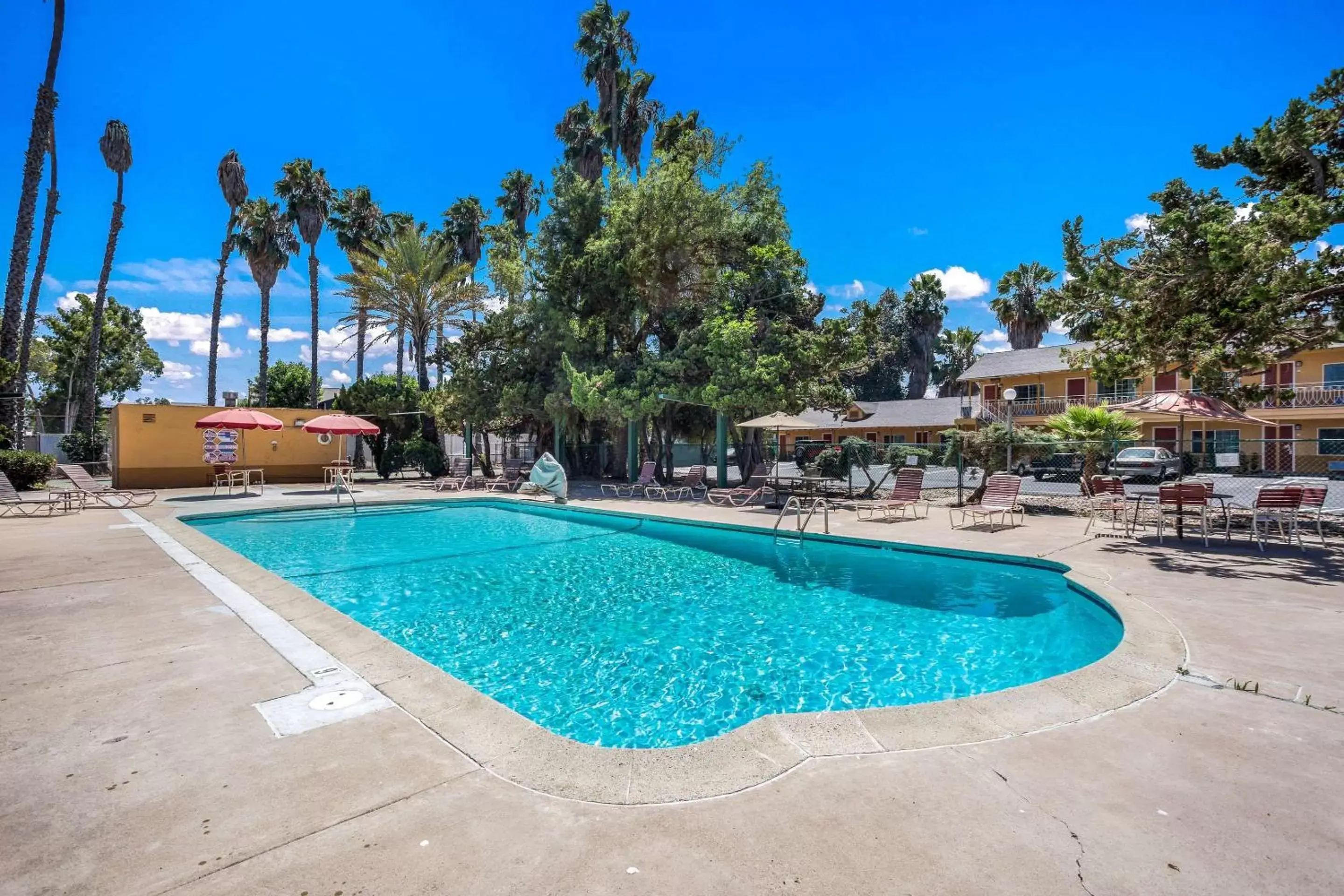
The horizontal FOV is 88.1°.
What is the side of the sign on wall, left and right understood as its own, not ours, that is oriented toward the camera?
front

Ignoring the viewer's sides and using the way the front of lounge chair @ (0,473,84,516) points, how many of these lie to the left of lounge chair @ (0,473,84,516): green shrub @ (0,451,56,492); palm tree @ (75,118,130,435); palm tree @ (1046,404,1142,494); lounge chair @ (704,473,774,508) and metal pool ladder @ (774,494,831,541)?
2

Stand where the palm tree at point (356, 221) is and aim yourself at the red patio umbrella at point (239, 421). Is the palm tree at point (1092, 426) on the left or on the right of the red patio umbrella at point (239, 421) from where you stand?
left

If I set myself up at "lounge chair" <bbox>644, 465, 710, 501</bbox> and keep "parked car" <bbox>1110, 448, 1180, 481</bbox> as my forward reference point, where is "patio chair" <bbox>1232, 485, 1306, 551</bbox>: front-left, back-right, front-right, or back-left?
front-right

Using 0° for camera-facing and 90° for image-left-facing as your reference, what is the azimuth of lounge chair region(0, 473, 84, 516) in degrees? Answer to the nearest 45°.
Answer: approximately 270°

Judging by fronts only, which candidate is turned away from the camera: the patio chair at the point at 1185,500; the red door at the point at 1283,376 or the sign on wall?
the patio chair

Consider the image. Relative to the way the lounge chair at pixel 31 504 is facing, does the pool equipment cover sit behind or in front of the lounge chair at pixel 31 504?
in front

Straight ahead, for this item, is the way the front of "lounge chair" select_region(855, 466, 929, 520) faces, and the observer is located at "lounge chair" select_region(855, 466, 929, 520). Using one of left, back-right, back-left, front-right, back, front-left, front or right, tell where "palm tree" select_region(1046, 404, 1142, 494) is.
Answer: back

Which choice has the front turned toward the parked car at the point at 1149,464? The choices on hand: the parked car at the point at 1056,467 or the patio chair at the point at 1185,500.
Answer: the patio chair

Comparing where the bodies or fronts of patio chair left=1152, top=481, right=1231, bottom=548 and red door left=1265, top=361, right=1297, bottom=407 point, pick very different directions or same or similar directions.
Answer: very different directions

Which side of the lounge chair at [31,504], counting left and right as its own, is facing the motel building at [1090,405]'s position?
front

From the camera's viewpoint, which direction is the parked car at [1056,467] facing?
to the viewer's left

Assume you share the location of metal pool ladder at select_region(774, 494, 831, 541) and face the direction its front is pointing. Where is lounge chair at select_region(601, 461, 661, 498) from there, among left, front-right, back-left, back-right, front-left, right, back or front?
right

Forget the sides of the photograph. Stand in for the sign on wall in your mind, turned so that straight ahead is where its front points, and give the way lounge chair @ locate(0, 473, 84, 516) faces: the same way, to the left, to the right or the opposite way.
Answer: to the left
